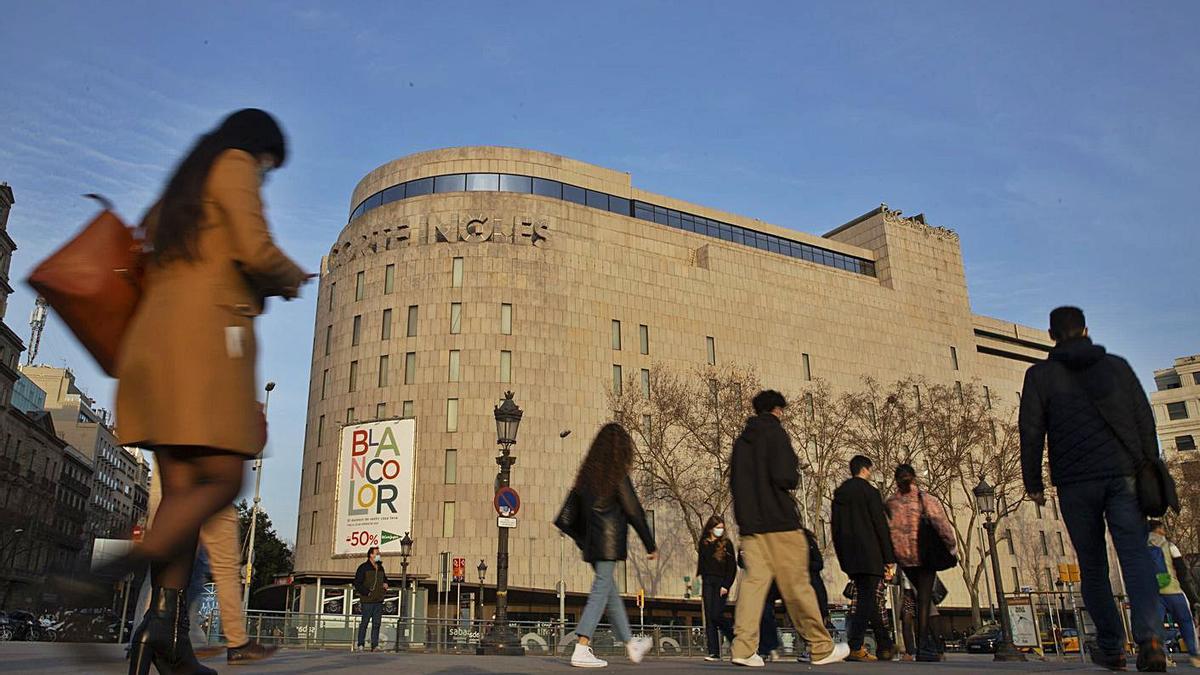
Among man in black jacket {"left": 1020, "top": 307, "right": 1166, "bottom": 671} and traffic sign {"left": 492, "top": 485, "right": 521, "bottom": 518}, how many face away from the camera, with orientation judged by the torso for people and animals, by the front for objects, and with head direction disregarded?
1

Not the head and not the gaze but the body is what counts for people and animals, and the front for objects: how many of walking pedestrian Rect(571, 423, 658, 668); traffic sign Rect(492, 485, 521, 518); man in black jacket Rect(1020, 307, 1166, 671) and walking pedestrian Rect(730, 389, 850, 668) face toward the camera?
1

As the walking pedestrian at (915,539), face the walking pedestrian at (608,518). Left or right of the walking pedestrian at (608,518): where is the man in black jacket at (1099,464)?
left

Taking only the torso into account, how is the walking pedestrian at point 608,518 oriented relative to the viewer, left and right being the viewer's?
facing away from the viewer and to the right of the viewer

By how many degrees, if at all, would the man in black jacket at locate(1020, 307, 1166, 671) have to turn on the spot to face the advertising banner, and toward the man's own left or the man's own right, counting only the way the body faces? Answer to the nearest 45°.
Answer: approximately 45° to the man's own left

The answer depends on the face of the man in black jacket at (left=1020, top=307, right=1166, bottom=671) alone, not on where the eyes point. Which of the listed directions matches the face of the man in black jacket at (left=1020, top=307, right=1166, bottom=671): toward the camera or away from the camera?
away from the camera

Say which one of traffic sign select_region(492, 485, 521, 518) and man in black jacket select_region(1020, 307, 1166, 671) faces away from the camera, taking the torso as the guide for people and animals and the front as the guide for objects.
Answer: the man in black jacket

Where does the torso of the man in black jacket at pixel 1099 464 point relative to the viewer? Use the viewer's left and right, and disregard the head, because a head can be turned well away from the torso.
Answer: facing away from the viewer

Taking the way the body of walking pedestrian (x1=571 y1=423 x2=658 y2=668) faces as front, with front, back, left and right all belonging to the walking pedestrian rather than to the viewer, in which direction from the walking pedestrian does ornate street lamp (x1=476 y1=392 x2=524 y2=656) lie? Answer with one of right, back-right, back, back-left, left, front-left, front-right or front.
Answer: front-left

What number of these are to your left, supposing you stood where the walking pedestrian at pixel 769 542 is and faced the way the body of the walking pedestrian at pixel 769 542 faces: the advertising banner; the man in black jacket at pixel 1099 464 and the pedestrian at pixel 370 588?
2

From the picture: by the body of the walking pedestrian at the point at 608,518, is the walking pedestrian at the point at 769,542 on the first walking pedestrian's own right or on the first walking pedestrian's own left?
on the first walking pedestrian's own right

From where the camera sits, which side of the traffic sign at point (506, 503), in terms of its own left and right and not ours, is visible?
front
